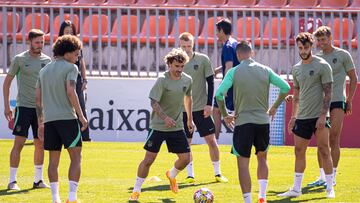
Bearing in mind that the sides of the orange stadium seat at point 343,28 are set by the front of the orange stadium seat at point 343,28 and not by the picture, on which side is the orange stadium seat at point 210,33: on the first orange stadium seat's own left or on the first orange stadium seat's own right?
on the first orange stadium seat's own right

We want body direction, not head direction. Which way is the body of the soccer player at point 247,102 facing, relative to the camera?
away from the camera

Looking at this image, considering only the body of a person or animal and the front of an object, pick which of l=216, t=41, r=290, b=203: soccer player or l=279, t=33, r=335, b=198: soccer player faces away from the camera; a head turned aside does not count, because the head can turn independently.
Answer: l=216, t=41, r=290, b=203: soccer player

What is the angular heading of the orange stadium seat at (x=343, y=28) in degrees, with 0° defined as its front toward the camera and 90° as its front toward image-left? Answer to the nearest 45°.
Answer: approximately 0°

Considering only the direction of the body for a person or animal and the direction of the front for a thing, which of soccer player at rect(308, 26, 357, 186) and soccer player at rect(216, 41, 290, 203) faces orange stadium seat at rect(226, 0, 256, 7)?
soccer player at rect(216, 41, 290, 203)

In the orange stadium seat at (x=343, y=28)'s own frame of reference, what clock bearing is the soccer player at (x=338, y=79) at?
The soccer player is roughly at 12 o'clock from the orange stadium seat.

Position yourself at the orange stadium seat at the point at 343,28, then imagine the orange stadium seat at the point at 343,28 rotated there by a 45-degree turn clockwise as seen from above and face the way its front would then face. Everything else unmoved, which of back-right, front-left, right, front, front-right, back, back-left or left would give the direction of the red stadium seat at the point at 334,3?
back-right
